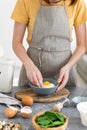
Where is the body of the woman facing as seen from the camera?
toward the camera

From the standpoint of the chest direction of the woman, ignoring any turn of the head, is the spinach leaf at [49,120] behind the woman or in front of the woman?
in front
